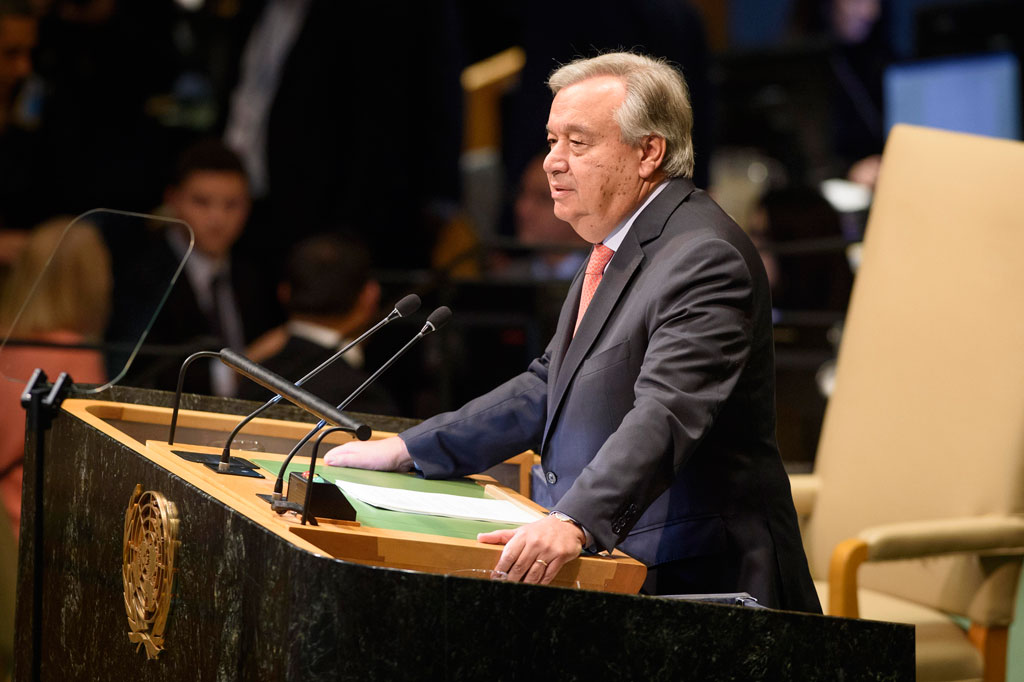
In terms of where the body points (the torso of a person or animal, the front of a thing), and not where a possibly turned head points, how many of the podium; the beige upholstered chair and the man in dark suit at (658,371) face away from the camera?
0

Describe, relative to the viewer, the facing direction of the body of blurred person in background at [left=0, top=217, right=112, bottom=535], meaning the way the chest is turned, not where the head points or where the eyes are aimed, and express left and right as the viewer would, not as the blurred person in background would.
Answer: facing away from the viewer

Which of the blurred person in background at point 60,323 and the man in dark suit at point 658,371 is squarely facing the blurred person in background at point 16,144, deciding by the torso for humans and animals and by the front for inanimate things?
the blurred person in background at point 60,323

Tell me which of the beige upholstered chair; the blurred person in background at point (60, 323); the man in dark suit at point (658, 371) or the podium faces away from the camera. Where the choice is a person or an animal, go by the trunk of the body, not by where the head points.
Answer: the blurred person in background

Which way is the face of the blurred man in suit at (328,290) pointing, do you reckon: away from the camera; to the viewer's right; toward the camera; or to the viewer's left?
away from the camera

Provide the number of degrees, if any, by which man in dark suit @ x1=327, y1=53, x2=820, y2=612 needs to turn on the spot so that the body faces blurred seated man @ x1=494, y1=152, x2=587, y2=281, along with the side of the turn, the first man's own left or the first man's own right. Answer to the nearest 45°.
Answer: approximately 135° to the first man's own right

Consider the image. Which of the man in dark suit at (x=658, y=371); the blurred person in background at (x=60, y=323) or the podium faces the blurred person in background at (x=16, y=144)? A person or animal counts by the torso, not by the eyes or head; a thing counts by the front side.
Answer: the blurred person in background at (x=60, y=323)

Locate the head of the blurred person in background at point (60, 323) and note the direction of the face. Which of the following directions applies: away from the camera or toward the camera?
away from the camera

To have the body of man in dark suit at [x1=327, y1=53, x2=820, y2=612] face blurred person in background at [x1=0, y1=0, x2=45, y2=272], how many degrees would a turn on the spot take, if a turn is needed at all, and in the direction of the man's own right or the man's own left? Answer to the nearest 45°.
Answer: approximately 90° to the man's own right

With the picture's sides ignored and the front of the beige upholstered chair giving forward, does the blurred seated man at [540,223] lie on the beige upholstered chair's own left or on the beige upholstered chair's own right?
on the beige upholstered chair's own right

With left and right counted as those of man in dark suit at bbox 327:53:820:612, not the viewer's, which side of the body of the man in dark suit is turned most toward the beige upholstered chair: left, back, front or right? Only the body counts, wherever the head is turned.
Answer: back

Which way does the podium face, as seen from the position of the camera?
facing the viewer and to the left of the viewer

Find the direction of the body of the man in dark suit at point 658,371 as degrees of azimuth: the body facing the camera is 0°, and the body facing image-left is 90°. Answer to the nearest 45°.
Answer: approximately 45°

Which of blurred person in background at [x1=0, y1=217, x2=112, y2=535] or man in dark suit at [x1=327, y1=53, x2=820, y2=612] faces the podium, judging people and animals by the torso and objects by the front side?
the man in dark suit

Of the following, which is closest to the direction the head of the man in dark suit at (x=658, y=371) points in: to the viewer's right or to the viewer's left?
to the viewer's left

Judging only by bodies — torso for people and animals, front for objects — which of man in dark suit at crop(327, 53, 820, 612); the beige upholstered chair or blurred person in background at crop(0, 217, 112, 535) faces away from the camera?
the blurred person in background

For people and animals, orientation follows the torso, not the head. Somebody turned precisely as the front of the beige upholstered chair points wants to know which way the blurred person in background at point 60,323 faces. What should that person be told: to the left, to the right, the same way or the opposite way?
to the right
